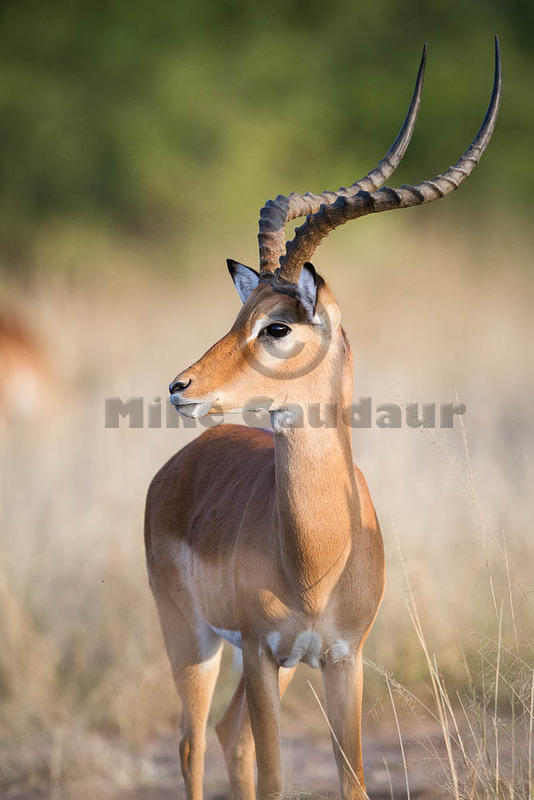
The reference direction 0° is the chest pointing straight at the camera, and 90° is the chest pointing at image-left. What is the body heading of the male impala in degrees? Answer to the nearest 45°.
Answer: approximately 315°

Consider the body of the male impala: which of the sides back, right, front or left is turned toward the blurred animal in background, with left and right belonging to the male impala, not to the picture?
back
